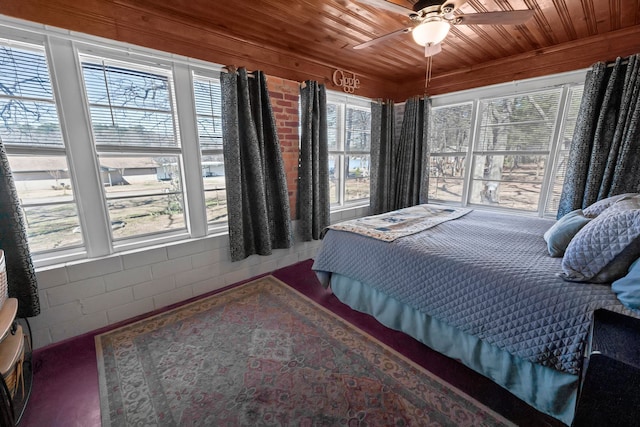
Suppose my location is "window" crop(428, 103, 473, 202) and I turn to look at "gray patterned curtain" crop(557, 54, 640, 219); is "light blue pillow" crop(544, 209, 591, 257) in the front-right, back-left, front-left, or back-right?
front-right

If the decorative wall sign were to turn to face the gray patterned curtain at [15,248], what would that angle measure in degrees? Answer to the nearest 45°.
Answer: approximately 90° to its right

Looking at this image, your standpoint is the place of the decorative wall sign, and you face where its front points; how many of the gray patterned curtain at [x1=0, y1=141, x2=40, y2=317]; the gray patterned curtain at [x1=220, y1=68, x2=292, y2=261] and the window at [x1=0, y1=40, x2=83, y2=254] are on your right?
3

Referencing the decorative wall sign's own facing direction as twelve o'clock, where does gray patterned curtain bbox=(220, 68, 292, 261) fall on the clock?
The gray patterned curtain is roughly at 3 o'clock from the decorative wall sign.

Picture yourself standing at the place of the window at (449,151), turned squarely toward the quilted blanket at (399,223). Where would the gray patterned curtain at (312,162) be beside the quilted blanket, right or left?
right

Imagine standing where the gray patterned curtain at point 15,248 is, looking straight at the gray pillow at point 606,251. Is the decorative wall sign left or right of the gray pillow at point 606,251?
left

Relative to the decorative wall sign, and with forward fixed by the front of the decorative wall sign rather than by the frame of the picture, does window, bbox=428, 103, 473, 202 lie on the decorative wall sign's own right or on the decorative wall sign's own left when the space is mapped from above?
on the decorative wall sign's own left

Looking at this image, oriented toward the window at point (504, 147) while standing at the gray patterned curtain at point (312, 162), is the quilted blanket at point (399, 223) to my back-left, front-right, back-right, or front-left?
front-right

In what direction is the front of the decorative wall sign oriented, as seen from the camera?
facing the viewer and to the right of the viewer

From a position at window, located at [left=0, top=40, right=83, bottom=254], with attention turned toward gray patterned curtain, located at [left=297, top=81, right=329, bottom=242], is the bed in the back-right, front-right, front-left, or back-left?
front-right

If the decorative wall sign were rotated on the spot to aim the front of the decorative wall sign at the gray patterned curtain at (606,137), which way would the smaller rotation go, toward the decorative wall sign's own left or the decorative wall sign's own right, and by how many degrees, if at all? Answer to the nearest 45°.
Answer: approximately 45° to the decorative wall sign's own left

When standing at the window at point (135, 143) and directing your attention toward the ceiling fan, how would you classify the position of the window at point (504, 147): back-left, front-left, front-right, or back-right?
front-left

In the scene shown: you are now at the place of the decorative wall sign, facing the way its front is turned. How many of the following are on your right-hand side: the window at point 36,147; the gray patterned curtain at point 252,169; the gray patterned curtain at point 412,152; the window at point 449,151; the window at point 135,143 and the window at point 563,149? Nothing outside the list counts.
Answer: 3

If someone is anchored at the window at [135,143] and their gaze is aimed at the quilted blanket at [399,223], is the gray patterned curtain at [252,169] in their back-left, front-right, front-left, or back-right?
front-left

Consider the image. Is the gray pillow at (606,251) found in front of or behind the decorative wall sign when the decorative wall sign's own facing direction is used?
in front

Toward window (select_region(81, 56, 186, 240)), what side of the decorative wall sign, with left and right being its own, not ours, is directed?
right

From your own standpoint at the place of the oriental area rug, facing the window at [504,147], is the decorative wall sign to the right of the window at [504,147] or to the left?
left

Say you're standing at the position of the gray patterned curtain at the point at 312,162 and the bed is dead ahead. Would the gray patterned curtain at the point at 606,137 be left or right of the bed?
left

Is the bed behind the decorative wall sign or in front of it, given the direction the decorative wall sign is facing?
in front
